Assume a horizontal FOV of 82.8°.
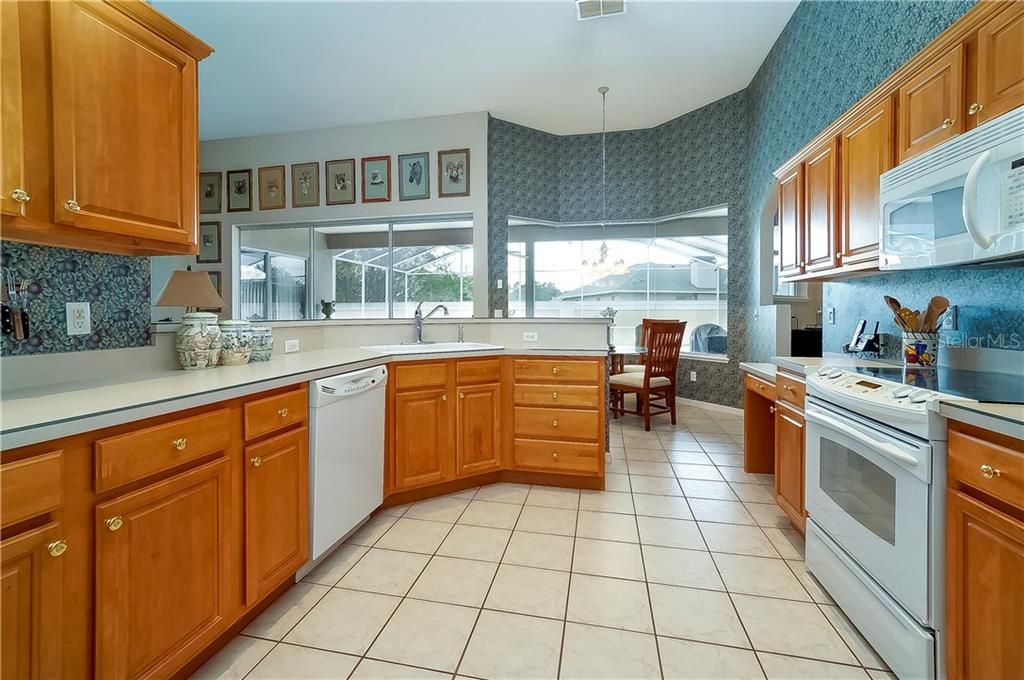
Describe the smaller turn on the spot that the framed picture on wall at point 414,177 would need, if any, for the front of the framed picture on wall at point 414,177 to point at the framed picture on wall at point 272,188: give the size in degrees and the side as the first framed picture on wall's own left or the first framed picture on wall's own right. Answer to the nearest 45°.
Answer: approximately 135° to the first framed picture on wall's own right

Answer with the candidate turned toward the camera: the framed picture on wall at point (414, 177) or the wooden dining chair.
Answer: the framed picture on wall

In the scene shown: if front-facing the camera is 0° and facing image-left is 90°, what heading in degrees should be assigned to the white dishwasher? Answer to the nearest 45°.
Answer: approximately 315°

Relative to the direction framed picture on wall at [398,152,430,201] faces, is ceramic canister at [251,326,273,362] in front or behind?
in front

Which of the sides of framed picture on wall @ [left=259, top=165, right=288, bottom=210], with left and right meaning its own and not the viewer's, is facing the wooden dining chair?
left

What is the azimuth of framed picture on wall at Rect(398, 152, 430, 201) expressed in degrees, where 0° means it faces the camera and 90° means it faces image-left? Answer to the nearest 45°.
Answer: approximately 0°

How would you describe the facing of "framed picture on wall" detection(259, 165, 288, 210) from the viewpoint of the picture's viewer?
facing the viewer and to the left of the viewer

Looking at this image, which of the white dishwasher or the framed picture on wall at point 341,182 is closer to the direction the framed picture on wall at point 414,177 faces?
the white dishwasher

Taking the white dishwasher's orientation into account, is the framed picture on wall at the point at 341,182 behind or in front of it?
behind

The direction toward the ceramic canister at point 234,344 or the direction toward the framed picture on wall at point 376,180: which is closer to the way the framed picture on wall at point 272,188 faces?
the ceramic canister

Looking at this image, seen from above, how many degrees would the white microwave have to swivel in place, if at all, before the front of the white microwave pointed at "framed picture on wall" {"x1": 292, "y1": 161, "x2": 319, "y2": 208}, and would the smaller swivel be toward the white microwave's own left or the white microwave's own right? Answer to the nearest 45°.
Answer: approximately 45° to the white microwave's own right

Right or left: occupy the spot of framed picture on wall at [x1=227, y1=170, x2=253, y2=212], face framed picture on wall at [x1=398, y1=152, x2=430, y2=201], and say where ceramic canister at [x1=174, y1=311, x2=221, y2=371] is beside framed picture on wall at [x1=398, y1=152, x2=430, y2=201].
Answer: right

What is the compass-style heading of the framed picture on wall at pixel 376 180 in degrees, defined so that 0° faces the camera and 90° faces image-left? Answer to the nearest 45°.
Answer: approximately 45°
